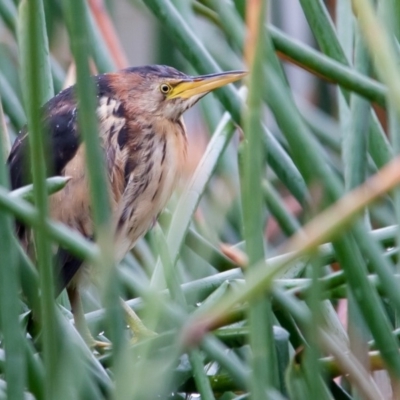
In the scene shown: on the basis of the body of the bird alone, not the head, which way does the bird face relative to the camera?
to the viewer's right
